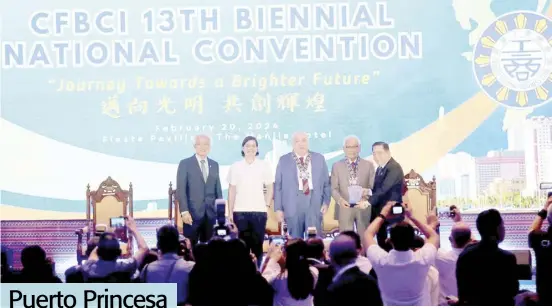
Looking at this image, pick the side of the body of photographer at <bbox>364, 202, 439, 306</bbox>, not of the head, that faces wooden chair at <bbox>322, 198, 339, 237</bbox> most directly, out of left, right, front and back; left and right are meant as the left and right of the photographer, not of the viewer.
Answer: front

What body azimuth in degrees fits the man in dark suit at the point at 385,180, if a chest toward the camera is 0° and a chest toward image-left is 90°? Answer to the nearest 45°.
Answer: approximately 45°

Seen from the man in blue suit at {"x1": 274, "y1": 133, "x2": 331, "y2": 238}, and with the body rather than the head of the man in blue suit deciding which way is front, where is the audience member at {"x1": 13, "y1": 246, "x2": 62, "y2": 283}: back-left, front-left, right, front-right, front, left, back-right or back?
front-right

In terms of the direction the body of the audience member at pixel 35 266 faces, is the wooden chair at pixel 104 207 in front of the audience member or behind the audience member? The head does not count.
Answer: in front

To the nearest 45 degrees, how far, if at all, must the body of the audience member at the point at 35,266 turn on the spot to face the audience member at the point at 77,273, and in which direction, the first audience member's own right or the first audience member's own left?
approximately 45° to the first audience member's own right

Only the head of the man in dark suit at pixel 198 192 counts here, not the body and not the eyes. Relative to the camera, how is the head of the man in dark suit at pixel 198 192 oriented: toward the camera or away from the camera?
toward the camera

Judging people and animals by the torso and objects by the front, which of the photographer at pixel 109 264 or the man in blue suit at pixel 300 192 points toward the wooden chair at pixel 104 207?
the photographer

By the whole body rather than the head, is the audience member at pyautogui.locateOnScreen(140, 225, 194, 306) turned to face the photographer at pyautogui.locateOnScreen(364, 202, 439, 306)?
no

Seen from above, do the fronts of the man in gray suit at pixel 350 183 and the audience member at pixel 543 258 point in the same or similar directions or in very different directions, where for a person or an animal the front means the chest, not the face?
very different directions

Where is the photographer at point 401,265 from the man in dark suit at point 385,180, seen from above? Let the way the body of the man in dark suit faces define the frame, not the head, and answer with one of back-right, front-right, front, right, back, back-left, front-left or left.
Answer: front-left

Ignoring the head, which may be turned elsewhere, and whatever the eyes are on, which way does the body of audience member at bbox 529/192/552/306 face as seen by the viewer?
away from the camera

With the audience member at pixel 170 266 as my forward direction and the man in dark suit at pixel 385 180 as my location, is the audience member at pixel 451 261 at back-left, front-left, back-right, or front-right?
front-left

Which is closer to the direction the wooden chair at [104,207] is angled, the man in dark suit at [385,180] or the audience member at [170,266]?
the audience member

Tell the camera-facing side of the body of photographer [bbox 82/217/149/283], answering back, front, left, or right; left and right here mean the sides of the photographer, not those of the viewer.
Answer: back

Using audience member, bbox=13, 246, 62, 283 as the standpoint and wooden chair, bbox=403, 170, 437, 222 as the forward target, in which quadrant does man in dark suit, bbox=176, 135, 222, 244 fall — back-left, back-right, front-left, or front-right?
front-left

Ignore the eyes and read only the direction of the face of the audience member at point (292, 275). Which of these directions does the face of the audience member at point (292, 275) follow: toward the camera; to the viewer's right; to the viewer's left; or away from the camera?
away from the camera

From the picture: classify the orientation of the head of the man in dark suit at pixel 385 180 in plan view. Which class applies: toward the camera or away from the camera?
toward the camera

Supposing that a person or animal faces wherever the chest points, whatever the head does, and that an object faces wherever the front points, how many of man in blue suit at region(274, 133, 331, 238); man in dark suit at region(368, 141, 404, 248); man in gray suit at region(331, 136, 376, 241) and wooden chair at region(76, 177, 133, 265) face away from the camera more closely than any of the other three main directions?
0

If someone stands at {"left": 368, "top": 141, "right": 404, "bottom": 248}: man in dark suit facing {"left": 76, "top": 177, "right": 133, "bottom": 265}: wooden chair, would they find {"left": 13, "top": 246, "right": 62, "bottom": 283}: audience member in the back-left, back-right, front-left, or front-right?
front-left

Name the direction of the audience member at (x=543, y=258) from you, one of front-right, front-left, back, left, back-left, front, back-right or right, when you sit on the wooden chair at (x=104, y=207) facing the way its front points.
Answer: front-left

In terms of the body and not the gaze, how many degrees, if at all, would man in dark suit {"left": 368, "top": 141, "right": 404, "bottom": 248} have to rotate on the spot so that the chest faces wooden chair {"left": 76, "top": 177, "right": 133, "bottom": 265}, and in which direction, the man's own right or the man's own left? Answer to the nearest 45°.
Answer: approximately 45° to the man's own right
